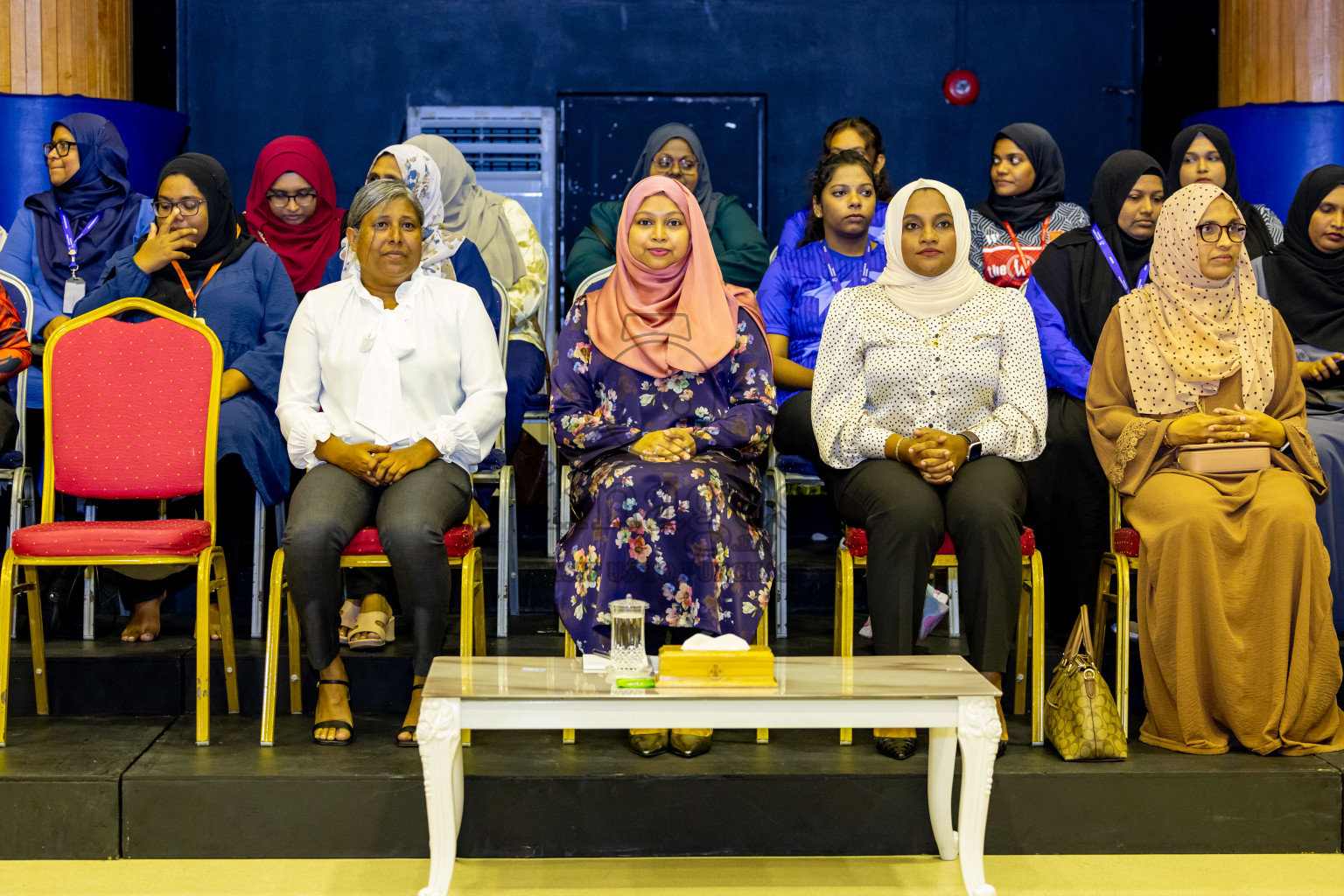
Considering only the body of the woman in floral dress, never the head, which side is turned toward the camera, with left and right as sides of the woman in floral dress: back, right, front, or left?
front

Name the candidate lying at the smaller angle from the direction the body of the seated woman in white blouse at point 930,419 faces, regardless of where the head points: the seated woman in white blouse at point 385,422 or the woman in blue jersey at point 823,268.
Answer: the seated woman in white blouse

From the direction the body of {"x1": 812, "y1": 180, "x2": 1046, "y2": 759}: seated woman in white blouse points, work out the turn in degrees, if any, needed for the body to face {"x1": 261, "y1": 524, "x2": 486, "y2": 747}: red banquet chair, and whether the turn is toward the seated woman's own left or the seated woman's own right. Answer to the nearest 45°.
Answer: approximately 90° to the seated woman's own right

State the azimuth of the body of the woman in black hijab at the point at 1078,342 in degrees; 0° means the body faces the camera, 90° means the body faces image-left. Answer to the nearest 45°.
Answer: approximately 315°

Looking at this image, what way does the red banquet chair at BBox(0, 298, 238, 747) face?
toward the camera

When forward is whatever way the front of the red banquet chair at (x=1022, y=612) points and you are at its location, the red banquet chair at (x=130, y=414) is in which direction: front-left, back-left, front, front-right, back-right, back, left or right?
right

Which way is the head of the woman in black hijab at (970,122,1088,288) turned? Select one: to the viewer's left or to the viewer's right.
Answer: to the viewer's left

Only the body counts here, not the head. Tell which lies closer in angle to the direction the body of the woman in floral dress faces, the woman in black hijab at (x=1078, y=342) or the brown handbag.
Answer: the brown handbag

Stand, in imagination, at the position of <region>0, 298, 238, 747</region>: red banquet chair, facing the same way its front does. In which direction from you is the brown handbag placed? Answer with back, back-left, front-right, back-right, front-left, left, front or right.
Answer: front-left

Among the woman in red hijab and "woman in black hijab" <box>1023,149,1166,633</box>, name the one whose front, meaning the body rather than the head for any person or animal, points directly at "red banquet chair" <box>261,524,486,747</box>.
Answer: the woman in red hijab

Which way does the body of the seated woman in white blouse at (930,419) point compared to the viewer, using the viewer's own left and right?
facing the viewer
